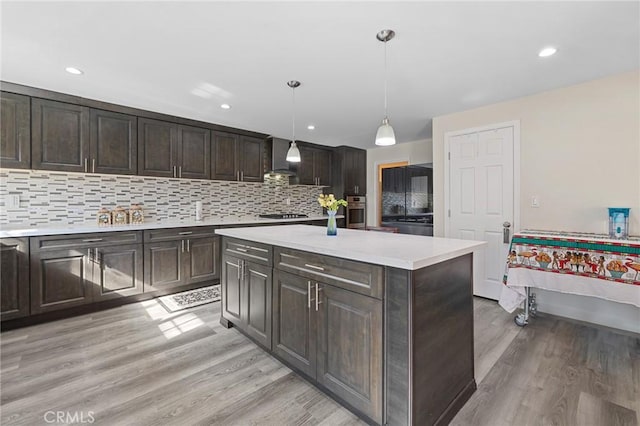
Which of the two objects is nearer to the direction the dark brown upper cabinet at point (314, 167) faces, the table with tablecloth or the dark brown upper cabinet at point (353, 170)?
the table with tablecloth

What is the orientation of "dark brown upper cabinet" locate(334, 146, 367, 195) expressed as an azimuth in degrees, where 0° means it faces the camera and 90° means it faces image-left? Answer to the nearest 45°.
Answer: approximately 315°

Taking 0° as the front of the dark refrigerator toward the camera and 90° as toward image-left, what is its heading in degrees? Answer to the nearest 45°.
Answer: approximately 45°

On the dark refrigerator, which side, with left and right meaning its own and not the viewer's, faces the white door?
left

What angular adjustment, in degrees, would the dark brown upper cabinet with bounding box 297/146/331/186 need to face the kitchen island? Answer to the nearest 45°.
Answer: approximately 45° to its right

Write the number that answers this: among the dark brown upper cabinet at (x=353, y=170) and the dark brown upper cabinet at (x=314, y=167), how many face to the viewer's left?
0

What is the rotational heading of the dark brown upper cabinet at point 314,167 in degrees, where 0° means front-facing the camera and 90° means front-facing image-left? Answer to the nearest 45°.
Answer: approximately 315°

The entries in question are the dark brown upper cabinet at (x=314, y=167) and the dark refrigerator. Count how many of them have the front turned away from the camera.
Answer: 0

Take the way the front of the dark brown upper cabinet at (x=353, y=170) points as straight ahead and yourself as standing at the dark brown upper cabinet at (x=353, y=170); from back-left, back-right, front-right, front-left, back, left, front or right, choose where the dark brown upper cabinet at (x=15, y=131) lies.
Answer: right

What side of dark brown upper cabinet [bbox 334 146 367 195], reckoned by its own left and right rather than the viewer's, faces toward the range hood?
right

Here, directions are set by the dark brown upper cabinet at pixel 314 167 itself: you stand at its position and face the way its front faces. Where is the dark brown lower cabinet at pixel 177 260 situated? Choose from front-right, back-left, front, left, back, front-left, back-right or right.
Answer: right

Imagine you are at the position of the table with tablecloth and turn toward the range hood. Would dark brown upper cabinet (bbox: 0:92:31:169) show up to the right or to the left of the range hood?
left
